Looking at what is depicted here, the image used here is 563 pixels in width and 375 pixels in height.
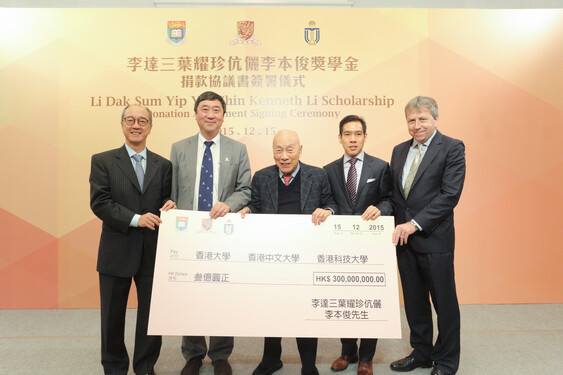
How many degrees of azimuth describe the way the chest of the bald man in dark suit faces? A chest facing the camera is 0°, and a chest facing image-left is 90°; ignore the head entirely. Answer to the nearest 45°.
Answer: approximately 0°

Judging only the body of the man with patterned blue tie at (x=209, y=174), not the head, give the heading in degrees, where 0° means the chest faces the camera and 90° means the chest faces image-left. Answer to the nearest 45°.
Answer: approximately 0°

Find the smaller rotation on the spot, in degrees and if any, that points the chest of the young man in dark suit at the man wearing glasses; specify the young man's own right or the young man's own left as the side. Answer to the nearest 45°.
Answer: approximately 90° to the young man's own right

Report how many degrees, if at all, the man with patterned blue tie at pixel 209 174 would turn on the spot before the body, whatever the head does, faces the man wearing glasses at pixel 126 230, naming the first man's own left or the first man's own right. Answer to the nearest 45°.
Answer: approximately 90° to the first man's own right
